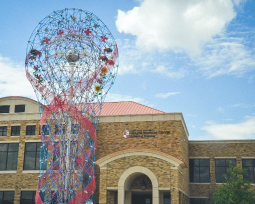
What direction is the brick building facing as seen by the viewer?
toward the camera
